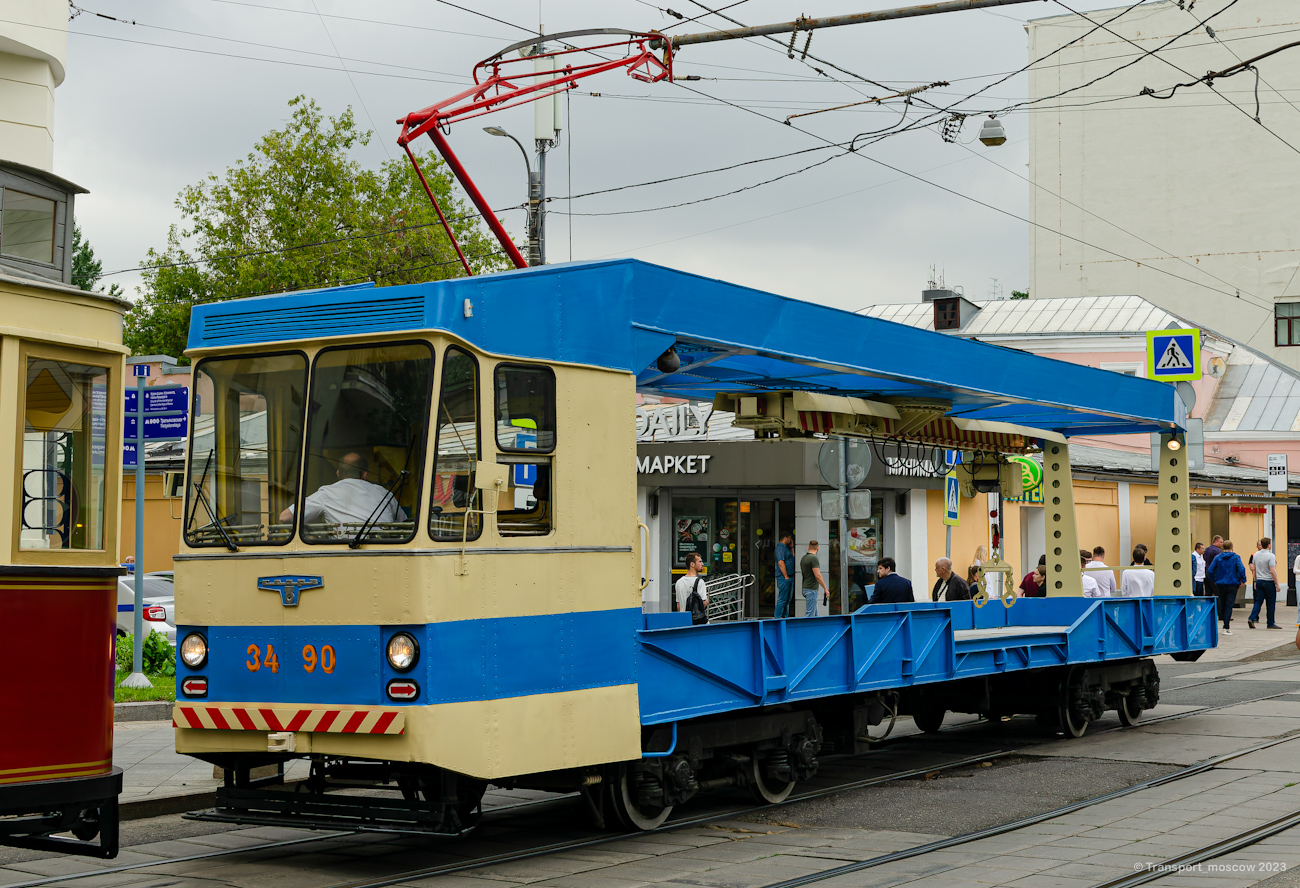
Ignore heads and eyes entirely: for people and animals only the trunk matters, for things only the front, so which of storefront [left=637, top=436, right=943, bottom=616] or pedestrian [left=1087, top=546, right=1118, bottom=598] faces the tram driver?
the storefront

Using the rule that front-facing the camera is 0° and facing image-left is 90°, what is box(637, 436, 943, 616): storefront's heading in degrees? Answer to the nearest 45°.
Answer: approximately 0°

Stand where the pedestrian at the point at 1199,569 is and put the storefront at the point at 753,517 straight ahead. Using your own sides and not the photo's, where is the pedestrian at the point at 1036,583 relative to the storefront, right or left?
left

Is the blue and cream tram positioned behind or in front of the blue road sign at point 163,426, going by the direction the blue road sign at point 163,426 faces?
in front

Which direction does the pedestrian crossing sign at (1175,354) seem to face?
toward the camera

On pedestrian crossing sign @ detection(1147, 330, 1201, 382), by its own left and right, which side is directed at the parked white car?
right

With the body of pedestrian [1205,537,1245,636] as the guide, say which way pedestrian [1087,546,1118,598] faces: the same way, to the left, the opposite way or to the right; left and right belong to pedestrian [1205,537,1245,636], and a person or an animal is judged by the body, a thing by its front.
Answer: the same way

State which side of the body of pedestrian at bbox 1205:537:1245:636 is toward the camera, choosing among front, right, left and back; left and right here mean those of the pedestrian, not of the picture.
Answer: back

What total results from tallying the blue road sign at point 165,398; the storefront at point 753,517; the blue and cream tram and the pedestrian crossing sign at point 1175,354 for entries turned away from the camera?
0

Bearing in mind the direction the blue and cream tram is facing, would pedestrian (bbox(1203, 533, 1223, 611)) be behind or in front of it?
behind

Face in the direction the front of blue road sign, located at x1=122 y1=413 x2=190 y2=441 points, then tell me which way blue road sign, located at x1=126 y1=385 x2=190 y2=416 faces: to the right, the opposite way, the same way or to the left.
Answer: the same way

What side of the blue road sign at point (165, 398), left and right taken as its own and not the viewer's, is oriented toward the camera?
front
